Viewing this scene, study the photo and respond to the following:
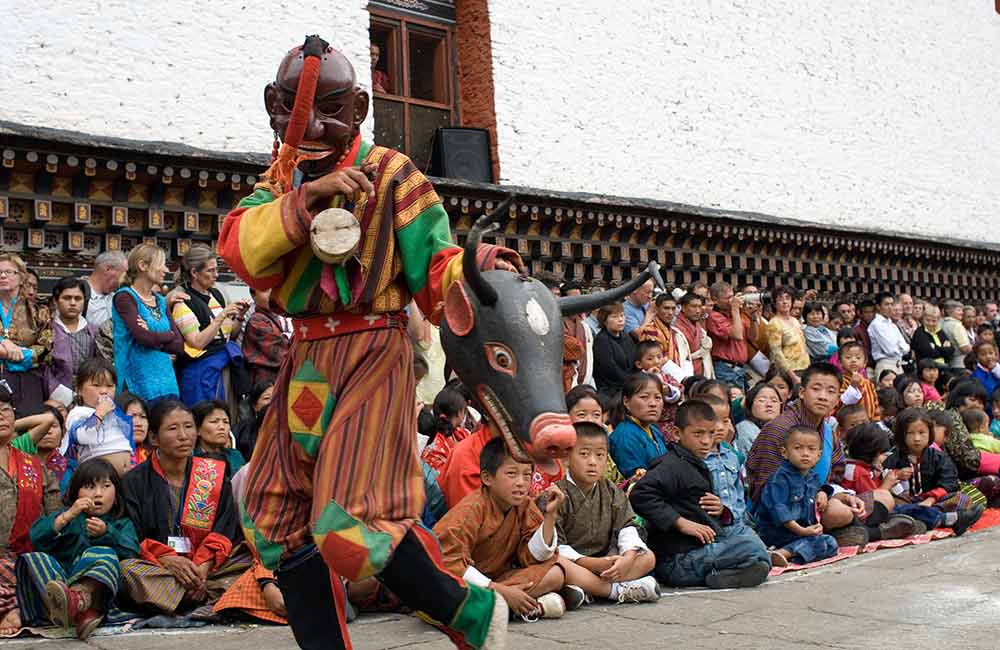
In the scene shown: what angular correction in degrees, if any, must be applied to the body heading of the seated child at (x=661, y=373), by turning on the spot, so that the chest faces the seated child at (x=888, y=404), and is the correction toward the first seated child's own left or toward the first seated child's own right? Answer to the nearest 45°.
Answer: approximately 135° to the first seated child's own left

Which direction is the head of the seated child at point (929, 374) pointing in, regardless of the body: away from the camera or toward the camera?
toward the camera

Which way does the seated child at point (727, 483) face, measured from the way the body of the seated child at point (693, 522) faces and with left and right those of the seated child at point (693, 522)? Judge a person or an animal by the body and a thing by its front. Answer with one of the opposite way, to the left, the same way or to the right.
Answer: the same way

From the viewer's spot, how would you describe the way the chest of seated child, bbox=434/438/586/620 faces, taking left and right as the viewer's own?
facing the viewer and to the right of the viewer

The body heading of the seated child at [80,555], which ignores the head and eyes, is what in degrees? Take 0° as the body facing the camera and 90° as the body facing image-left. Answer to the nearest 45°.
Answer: approximately 0°

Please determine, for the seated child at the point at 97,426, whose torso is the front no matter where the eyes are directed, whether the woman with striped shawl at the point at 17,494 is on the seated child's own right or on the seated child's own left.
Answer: on the seated child's own right

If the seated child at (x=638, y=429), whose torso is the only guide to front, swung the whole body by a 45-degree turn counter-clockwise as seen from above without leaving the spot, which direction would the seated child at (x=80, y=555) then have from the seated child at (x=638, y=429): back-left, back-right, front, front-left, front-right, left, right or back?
back-right

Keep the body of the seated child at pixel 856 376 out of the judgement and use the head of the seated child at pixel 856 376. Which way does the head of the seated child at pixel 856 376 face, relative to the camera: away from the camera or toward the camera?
toward the camera

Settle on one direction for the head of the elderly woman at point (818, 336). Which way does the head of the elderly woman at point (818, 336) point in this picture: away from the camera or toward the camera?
toward the camera

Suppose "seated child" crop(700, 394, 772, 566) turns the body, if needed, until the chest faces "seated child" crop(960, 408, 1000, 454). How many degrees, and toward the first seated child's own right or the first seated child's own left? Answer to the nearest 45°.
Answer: approximately 90° to the first seated child's own left

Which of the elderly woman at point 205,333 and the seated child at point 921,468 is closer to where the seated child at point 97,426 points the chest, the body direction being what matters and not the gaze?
the seated child

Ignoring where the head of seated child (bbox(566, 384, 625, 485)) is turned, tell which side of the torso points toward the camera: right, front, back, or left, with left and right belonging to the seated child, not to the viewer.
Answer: front

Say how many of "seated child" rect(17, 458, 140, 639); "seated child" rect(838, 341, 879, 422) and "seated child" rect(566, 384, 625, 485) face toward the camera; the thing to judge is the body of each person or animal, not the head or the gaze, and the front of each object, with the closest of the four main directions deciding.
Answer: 3

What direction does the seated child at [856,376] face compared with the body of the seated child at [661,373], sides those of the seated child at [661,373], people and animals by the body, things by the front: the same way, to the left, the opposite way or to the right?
the same way

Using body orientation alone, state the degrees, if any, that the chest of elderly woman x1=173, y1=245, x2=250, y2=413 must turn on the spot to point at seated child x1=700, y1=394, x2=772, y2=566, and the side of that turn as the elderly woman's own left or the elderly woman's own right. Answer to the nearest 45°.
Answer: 0° — they already face them

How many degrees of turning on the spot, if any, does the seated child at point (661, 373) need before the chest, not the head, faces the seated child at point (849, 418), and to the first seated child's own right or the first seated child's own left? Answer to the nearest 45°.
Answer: approximately 90° to the first seated child's own left

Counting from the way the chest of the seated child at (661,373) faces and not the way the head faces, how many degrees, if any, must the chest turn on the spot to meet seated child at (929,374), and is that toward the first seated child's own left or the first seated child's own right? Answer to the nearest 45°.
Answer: approximately 135° to the first seated child's own left
